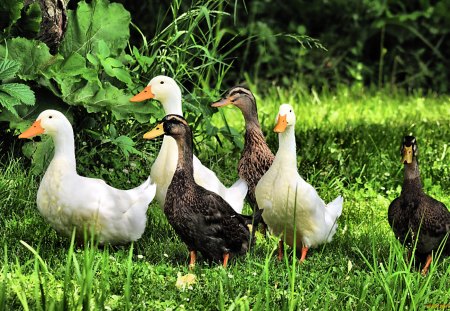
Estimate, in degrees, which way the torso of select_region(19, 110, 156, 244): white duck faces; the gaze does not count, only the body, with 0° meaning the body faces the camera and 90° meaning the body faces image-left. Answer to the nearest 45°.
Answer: approximately 90°

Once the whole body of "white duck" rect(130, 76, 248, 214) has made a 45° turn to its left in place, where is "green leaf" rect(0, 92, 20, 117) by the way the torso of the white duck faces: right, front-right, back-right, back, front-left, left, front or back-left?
front-right

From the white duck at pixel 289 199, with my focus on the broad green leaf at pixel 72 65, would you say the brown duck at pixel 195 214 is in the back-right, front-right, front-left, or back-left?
front-left

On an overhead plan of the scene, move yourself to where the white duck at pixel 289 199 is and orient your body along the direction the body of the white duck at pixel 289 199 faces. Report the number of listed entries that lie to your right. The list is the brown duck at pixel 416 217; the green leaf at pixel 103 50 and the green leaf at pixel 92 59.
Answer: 2

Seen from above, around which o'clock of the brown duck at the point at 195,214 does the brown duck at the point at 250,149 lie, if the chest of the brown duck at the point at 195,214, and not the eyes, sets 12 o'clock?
the brown duck at the point at 250,149 is roughly at 5 o'clock from the brown duck at the point at 195,214.

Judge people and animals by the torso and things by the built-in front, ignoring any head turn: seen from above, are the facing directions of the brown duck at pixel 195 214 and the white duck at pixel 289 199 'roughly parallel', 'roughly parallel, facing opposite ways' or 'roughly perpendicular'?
roughly parallel

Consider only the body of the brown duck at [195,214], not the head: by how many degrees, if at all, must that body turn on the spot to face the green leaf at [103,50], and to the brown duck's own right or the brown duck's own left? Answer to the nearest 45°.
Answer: approximately 90° to the brown duck's own right

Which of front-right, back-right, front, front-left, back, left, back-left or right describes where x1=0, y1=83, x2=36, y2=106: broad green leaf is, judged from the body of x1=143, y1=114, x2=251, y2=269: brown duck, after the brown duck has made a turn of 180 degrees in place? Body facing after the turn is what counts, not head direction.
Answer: left

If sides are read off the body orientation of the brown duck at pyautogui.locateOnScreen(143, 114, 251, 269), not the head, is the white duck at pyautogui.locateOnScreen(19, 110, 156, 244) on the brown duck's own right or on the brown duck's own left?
on the brown duck's own right

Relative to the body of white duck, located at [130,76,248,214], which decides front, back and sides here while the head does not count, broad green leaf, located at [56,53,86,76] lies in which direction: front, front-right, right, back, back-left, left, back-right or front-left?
front-right

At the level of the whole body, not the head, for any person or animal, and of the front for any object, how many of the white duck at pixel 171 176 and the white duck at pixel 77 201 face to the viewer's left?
2

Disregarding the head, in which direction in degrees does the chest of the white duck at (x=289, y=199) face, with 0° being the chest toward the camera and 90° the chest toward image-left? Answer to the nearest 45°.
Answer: approximately 45°

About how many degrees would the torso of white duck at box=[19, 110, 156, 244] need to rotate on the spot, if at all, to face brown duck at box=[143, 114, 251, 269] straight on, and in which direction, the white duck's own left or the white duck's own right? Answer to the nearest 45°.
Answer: approximately 180°
